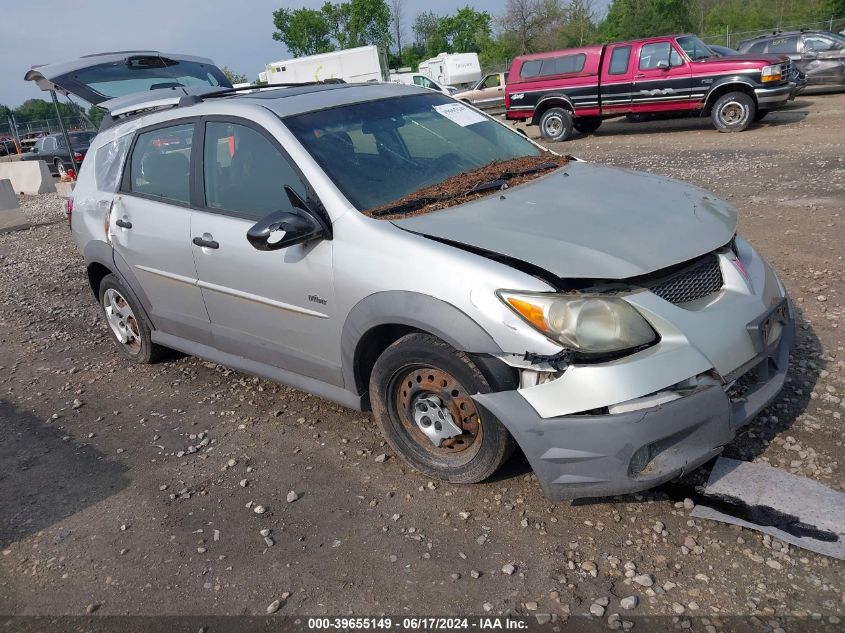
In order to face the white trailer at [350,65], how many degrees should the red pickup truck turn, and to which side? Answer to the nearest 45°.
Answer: approximately 135° to its left

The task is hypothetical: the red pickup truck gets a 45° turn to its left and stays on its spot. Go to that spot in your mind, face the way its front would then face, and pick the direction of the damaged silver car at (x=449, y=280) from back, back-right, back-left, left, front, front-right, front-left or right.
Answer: back-right

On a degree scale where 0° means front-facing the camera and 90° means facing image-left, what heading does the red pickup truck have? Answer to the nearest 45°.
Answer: approximately 270°

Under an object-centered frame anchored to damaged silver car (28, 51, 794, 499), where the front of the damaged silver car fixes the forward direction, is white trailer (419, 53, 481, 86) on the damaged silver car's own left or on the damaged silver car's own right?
on the damaged silver car's own left

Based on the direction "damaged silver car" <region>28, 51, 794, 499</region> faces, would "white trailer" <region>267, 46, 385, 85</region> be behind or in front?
behind

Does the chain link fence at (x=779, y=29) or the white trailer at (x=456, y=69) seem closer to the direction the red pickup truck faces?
the chain link fence

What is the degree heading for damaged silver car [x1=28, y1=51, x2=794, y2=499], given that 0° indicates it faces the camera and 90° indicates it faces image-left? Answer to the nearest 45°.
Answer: approximately 315°

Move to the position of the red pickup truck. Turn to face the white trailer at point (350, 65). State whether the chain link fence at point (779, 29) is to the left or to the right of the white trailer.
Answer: right
